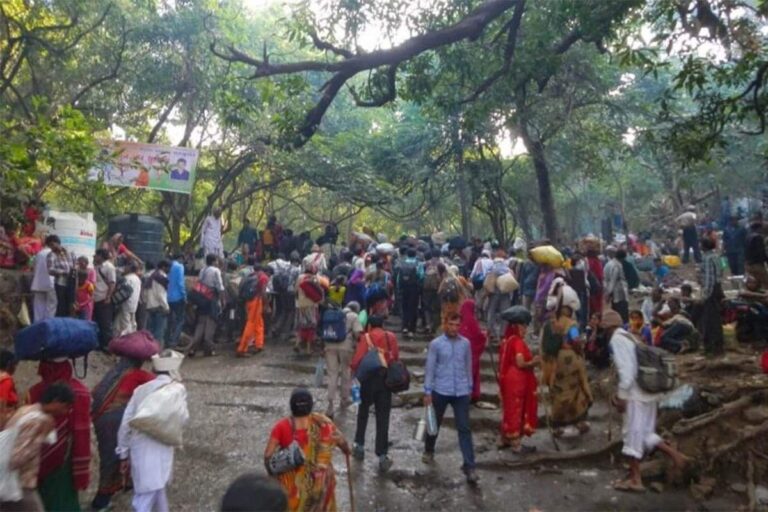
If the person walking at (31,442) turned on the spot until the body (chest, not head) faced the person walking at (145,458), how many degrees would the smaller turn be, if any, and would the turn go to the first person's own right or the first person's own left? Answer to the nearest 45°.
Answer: approximately 45° to the first person's own left

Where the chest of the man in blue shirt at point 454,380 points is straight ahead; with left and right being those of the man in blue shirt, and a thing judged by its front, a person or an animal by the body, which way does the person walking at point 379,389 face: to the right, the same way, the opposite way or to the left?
the opposite way

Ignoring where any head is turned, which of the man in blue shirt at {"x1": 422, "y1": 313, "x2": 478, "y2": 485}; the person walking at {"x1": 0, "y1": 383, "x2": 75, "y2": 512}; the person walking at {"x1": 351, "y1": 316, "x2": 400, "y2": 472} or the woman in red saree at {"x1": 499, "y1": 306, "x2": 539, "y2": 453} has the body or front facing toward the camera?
the man in blue shirt

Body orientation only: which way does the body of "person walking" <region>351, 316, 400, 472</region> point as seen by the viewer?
away from the camera

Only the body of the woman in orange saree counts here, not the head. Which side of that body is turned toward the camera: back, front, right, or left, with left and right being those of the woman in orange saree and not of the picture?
back

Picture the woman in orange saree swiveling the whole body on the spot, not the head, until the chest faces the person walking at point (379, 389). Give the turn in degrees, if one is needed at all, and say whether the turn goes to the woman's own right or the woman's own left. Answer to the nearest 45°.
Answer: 0° — they already face them

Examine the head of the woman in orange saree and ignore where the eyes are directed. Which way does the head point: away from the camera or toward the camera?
away from the camera

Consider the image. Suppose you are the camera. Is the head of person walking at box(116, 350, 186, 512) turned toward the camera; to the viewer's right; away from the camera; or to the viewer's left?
away from the camera
